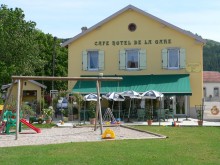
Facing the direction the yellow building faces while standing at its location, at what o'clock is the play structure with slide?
The play structure with slide is roughly at 1 o'clock from the yellow building.

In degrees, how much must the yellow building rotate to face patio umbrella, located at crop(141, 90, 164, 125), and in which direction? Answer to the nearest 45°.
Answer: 0° — it already faces it

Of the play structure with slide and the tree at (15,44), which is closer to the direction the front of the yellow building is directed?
the play structure with slide

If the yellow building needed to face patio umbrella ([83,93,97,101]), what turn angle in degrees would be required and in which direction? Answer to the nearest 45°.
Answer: approximately 45° to its right

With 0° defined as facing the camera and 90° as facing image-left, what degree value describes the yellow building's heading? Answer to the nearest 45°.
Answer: approximately 0°

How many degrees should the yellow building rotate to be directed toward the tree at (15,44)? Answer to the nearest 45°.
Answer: approximately 135° to its right
